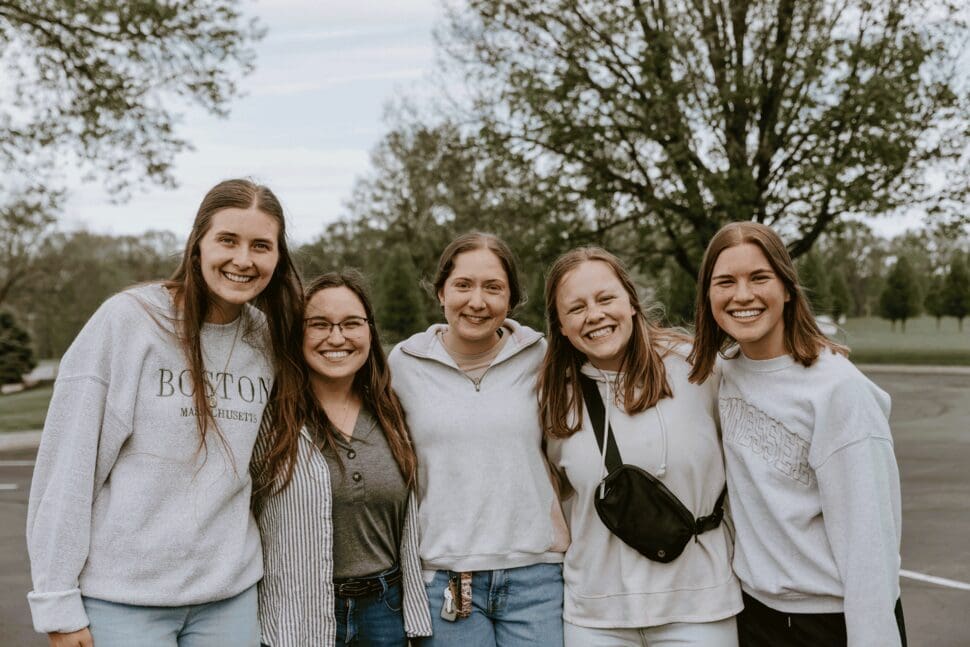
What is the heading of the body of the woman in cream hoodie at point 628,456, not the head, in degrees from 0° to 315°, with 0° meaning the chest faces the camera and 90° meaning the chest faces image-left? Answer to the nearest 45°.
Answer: approximately 0°

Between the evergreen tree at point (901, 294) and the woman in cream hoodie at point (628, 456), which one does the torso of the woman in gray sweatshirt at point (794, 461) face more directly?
the woman in cream hoodie

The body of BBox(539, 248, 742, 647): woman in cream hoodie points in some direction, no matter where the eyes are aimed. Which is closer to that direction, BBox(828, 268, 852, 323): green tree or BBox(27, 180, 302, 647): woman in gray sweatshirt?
the woman in gray sweatshirt

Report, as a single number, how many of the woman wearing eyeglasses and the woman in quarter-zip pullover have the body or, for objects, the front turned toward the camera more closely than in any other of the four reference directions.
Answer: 2

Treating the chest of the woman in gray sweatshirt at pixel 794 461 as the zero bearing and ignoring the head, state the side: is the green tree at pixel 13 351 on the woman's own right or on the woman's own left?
on the woman's own right

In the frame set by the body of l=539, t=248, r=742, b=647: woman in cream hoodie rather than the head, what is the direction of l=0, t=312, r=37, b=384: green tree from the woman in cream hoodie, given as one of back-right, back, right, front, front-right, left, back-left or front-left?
back-right
